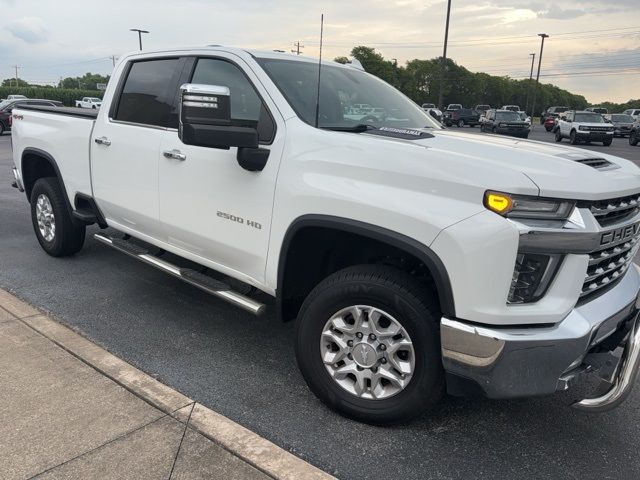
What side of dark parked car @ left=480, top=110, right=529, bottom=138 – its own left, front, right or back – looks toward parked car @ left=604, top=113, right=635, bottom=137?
left

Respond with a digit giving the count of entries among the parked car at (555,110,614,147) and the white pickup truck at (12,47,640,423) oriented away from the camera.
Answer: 0

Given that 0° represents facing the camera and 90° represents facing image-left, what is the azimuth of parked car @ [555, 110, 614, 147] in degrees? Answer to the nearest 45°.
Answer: approximately 315°

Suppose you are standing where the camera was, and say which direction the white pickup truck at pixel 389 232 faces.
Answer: facing the viewer and to the right of the viewer

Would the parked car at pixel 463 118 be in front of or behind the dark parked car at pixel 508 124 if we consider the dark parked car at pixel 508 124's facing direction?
behind

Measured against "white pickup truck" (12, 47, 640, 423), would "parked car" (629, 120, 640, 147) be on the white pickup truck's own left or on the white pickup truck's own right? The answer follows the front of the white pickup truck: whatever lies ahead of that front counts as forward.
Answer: on the white pickup truck's own left

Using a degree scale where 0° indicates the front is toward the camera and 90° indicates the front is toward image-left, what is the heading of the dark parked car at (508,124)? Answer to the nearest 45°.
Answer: approximately 315°

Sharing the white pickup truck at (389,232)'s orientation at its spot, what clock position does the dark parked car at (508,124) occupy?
The dark parked car is roughly at 8 o'clock from the white pickup truck.

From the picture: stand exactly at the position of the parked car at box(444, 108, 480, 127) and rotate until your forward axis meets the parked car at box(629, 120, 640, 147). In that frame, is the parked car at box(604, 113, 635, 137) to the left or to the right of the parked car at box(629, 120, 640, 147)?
left
